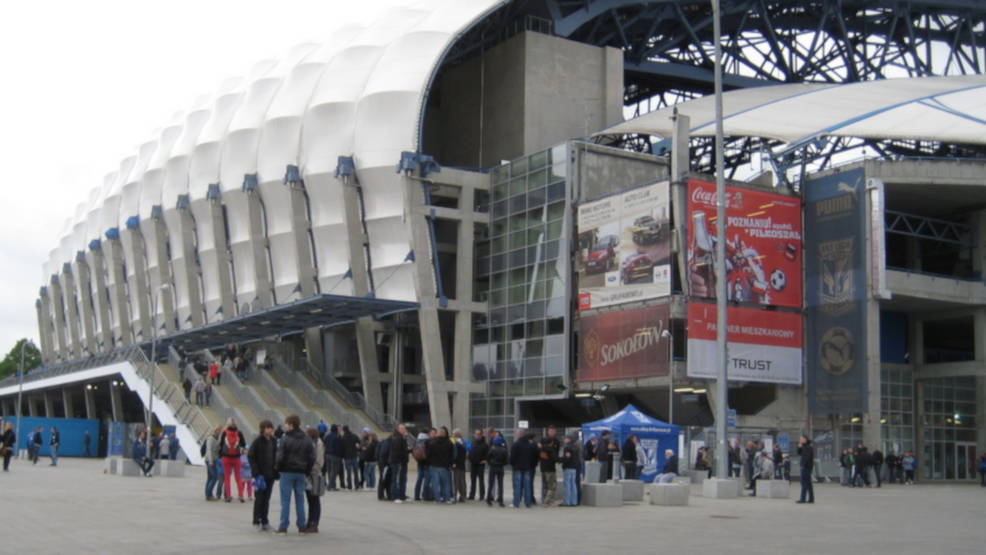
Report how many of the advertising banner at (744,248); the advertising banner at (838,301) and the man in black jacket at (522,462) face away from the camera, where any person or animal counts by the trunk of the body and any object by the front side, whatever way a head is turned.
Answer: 1

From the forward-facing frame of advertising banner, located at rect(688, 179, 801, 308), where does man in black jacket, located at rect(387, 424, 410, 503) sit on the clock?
The man in black jacket is roughly at 2 o'clock from the advertising banner.

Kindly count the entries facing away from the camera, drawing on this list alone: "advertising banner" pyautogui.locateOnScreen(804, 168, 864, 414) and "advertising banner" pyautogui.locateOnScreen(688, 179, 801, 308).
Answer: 0

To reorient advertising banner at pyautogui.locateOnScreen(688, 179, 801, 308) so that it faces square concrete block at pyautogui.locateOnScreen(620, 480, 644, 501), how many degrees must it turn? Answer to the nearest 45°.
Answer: approximately 45° to its right

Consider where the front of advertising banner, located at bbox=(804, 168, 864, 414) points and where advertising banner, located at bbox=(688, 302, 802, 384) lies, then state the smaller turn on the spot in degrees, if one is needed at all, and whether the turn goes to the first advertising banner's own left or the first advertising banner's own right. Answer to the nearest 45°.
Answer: approximately 45° to the first advertising banner's own right

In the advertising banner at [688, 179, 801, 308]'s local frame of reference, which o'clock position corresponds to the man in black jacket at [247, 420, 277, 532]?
The man in black jacket is roughly at 2 o'clock from the advertising banner.

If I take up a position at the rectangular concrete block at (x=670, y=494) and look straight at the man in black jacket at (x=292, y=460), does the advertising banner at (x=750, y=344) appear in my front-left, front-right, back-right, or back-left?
back-right

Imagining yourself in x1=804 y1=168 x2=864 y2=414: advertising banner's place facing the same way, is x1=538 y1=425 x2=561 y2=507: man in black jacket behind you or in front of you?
in front

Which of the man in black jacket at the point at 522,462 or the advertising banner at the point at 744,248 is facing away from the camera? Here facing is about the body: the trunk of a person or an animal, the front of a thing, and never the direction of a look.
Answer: the man in black jacket

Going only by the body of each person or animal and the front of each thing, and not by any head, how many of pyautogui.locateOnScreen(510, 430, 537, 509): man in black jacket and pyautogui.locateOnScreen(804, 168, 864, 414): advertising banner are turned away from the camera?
1

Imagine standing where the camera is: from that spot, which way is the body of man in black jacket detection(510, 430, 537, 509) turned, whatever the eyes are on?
away from the camera

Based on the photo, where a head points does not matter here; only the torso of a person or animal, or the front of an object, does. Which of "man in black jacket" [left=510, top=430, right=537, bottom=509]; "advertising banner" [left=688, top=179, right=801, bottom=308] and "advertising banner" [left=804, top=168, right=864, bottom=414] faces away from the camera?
the man in black jacket

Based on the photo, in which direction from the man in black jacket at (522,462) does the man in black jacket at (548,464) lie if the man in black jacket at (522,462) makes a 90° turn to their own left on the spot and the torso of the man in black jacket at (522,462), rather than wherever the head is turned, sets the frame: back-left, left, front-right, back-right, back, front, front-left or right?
back-right

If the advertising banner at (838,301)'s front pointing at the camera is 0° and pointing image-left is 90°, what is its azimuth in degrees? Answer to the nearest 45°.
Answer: approximately 45°
